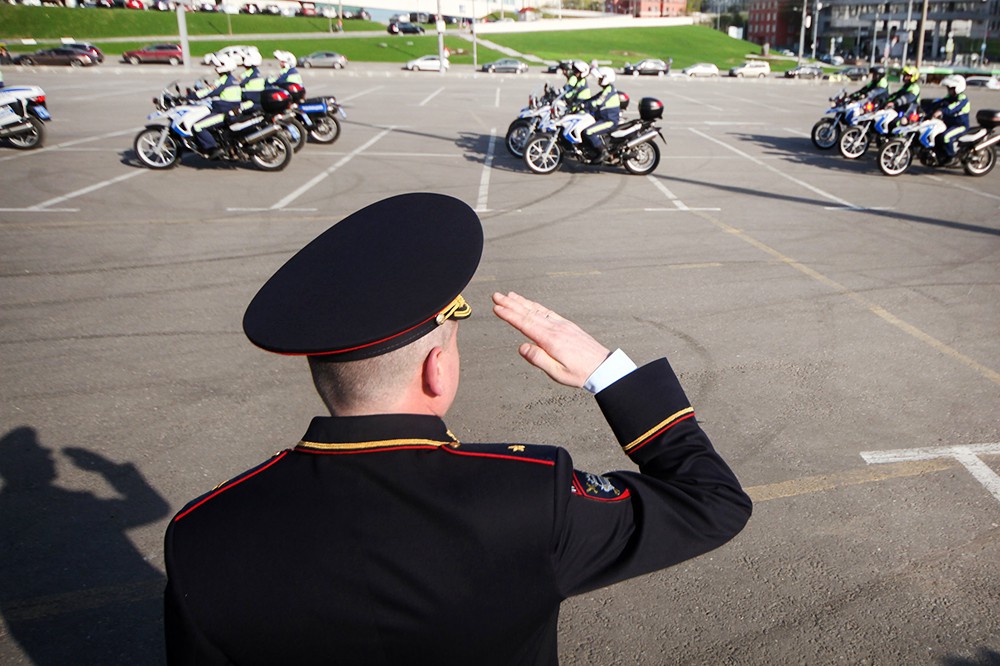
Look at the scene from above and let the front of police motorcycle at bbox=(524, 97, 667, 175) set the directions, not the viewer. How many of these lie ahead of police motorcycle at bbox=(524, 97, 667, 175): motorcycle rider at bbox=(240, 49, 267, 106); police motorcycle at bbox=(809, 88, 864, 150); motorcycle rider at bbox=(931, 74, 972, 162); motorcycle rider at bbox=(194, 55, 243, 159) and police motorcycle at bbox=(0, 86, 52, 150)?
3

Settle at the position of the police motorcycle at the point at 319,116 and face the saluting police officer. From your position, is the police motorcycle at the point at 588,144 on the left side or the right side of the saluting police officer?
left

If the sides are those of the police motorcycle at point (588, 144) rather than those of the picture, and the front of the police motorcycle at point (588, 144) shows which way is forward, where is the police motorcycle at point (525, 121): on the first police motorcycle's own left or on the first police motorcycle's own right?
on the first police motorcycle's own right

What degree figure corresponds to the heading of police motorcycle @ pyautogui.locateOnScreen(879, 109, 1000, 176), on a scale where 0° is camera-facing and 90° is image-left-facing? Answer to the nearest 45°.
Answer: approximately 90°

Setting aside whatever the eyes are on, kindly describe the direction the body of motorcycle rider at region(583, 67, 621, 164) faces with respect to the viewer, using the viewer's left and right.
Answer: facing to the left of the viewer

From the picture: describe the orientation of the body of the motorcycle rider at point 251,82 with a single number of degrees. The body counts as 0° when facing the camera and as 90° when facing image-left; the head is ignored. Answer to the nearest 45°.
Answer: approximately 90°

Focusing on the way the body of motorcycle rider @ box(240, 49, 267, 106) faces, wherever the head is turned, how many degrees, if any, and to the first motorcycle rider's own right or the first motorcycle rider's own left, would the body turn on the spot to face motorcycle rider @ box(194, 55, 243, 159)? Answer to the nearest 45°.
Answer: approximately 45° to the first motorcycle rider's own left

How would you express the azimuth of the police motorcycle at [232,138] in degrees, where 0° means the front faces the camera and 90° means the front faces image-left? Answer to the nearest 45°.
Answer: approximately 90°

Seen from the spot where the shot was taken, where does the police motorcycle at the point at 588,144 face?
facing to the left of the viewer

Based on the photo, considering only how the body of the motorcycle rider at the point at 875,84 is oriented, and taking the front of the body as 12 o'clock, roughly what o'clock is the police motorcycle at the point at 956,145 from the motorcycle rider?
The police motorcycle is roughly at 8 o'clock from the motorcycle rider.

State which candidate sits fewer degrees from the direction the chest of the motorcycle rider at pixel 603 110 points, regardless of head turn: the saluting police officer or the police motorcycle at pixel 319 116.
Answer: the police motorcycle

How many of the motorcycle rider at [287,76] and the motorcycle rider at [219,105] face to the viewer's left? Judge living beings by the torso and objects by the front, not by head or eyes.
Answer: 2

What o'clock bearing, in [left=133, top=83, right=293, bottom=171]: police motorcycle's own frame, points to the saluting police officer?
The saluting police officer is roughly at 9 o'clock from the police motorcycle.

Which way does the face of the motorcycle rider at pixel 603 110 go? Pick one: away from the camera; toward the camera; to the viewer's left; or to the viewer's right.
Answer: to the viewer's left

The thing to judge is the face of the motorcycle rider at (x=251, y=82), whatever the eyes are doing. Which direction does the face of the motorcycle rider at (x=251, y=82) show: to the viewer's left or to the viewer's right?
to the viewer's left

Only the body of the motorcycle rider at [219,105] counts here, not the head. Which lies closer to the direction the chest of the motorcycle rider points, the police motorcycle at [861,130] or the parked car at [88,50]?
the parked car

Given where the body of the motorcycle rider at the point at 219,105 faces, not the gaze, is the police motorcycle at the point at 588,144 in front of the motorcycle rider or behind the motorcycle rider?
behind
